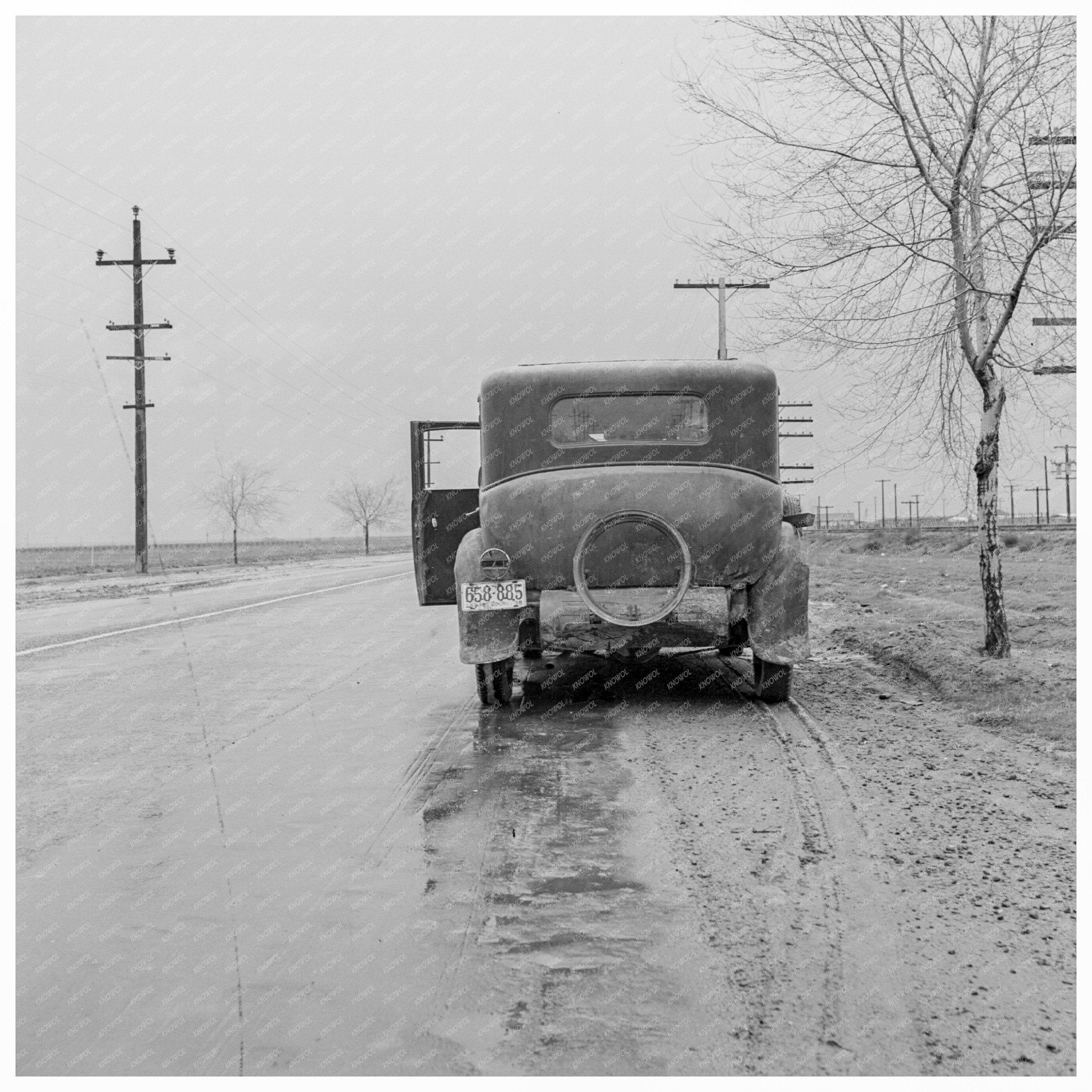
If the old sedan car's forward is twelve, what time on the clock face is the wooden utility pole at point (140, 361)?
The wooden utility pole is roughly at 11 o'clock from the old sedan car.

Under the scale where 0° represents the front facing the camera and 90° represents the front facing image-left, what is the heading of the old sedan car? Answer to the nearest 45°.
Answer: approximately 180°
